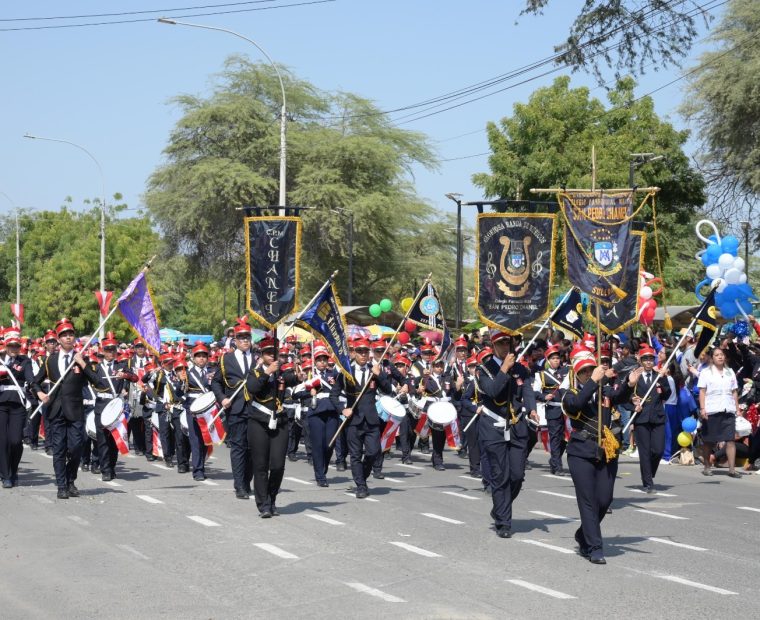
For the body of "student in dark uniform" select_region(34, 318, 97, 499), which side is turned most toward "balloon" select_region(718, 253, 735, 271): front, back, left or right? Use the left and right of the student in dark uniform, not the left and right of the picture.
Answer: left

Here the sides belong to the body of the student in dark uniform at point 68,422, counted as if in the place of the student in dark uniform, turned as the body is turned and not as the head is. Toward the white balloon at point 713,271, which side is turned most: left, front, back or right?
left

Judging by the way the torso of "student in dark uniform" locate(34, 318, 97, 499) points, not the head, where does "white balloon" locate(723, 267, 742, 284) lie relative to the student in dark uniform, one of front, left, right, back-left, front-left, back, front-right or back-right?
left

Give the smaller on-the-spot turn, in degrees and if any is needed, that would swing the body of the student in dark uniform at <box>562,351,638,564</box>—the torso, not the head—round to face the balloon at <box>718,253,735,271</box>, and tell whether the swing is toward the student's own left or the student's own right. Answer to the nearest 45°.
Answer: approximately 135° to the student's own left

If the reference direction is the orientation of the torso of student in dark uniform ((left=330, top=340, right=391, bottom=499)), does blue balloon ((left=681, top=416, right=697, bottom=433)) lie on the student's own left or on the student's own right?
on the student's own left

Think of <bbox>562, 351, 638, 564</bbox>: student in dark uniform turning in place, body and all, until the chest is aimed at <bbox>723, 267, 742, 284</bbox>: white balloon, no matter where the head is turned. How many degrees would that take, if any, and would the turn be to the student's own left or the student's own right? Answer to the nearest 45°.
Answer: approximately 135° to the student's own left

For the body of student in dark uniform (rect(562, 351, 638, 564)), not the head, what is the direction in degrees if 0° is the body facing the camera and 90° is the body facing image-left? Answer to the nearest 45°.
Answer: approximately 315°

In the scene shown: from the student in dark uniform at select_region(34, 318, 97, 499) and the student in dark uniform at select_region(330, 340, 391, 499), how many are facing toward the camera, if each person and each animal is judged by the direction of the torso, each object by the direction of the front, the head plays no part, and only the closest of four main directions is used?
2

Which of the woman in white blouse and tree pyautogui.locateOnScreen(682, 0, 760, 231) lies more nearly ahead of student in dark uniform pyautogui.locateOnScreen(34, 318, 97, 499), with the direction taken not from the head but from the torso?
the woman in white blouse

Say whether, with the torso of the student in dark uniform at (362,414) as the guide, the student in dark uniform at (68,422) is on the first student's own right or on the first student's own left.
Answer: on the first student's own right
